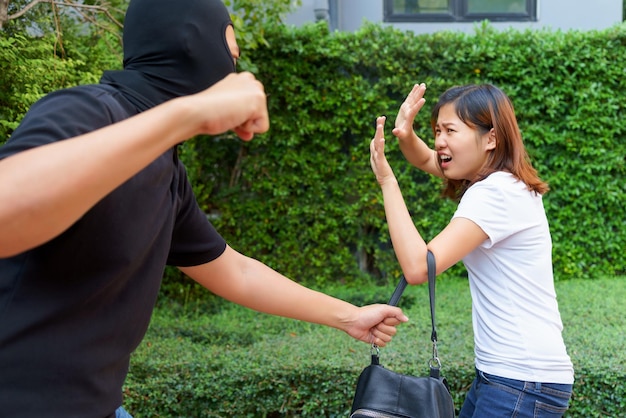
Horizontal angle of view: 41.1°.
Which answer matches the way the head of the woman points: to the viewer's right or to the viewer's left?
to the viewer's left

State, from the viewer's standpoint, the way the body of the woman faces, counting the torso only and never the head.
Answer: to the viewer's left
